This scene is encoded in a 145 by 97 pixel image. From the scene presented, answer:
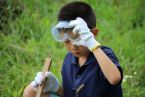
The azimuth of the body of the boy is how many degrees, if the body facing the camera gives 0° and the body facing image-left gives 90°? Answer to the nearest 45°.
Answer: approximately 45°

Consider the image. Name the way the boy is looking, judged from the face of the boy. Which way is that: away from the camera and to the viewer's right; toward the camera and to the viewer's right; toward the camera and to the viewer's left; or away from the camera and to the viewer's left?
toward the camera and to the viewer's left
